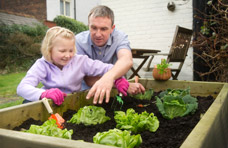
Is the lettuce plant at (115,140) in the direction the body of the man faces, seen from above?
yes

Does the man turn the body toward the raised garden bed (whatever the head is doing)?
yes

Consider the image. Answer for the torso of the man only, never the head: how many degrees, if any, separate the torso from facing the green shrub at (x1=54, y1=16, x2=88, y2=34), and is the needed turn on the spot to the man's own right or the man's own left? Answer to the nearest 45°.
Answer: approximately 180°

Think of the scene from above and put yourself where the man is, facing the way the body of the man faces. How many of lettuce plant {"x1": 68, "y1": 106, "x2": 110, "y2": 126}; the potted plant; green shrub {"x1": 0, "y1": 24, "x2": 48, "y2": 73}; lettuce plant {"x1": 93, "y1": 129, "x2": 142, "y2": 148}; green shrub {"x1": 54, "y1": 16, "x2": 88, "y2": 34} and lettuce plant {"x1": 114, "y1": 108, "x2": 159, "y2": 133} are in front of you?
3

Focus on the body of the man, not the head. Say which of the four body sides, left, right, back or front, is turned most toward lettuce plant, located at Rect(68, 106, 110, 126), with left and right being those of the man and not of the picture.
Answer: front

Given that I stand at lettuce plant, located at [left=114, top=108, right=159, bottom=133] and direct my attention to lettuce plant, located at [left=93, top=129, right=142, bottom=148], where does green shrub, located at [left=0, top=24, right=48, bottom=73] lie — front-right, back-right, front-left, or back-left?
back-right

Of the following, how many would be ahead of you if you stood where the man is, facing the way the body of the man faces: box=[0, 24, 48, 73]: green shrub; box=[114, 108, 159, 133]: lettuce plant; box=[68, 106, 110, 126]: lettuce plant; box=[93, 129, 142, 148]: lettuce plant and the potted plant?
3

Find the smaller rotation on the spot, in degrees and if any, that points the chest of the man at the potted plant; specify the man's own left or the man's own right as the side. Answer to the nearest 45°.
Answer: approximately 135° to the man's own left

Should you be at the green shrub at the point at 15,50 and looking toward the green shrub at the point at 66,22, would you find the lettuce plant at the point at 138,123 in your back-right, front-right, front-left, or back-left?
back-right

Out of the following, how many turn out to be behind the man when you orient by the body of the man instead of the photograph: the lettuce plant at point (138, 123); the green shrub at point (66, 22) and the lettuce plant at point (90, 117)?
1

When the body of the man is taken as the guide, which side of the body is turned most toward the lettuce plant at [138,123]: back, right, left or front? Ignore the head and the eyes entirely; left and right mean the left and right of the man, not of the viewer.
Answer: front

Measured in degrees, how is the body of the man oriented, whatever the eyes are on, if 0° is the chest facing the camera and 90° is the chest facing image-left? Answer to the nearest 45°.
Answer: approximately 0°
